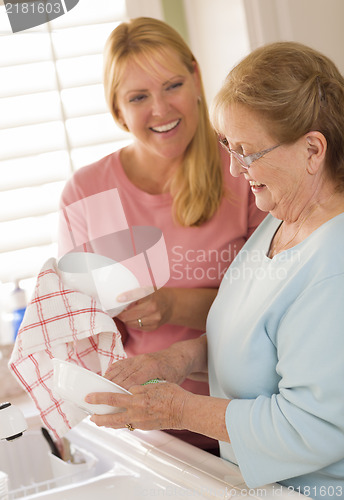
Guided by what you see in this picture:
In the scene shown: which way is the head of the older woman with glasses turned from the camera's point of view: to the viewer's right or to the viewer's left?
to the viewer's left

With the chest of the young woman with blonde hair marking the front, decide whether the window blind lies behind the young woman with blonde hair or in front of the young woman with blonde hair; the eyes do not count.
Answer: behind

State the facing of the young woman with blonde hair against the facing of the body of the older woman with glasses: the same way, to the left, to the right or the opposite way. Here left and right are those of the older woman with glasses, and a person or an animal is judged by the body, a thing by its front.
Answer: to the left

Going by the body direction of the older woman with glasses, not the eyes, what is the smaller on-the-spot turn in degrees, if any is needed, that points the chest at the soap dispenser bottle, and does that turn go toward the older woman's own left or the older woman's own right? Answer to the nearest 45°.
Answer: approximately 45° to the older woman's own right

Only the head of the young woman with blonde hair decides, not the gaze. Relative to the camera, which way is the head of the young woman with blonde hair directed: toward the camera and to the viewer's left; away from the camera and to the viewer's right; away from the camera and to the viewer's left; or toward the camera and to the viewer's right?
toward the camera and to the viewer's right

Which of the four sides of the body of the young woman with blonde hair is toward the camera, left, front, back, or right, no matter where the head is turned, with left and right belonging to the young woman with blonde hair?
front

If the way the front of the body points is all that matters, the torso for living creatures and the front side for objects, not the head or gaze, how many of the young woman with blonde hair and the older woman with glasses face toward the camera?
1

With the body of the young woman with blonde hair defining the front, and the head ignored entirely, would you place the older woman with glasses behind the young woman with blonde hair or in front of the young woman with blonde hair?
in front

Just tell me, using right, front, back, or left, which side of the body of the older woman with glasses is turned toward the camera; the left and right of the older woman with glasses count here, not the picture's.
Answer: left

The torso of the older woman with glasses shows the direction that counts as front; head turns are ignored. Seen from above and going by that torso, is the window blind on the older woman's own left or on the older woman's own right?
on the older woman's own right
